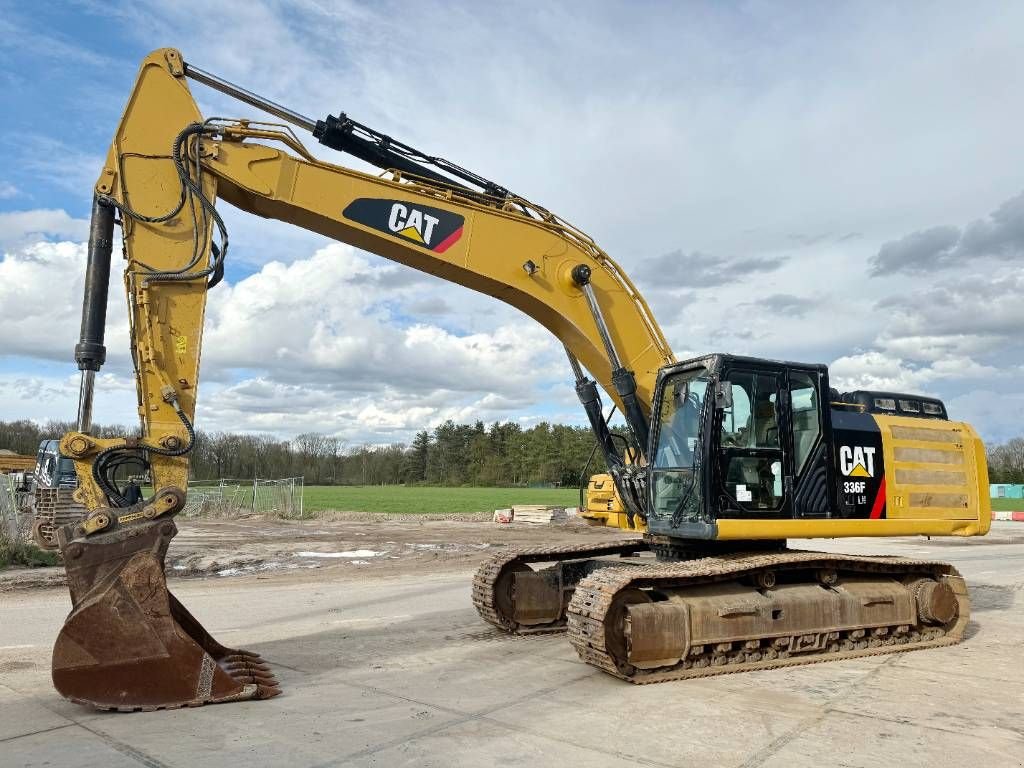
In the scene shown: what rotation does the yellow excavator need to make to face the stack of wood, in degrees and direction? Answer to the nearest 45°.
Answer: approximately 135° to its right

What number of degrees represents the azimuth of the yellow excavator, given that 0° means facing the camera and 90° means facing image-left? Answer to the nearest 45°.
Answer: approximately 45°
